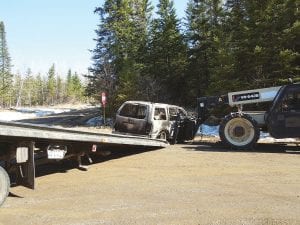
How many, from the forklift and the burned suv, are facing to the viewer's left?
1

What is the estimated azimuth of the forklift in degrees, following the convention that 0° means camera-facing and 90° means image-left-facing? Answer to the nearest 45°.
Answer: approximately 90°

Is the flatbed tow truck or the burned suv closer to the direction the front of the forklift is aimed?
the burned suv

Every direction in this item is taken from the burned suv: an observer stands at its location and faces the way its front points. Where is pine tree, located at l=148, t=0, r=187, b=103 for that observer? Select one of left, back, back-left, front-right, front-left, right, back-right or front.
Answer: front-left

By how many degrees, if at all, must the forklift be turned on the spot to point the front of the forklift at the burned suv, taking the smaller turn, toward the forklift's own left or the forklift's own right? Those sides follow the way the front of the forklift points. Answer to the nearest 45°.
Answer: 0° — it already faces it

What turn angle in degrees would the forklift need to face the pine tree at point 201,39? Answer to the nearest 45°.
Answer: approximately 90° to its right

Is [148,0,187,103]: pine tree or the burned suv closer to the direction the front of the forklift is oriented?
the burned suv

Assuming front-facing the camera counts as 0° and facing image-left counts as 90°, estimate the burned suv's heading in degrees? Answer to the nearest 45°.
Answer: approximately 225°

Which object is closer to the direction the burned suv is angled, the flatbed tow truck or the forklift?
the forklift
